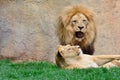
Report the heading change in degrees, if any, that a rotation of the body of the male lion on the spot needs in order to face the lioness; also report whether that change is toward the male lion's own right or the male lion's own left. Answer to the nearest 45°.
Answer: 0° — it already faces it

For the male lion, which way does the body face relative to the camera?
toward the camera
